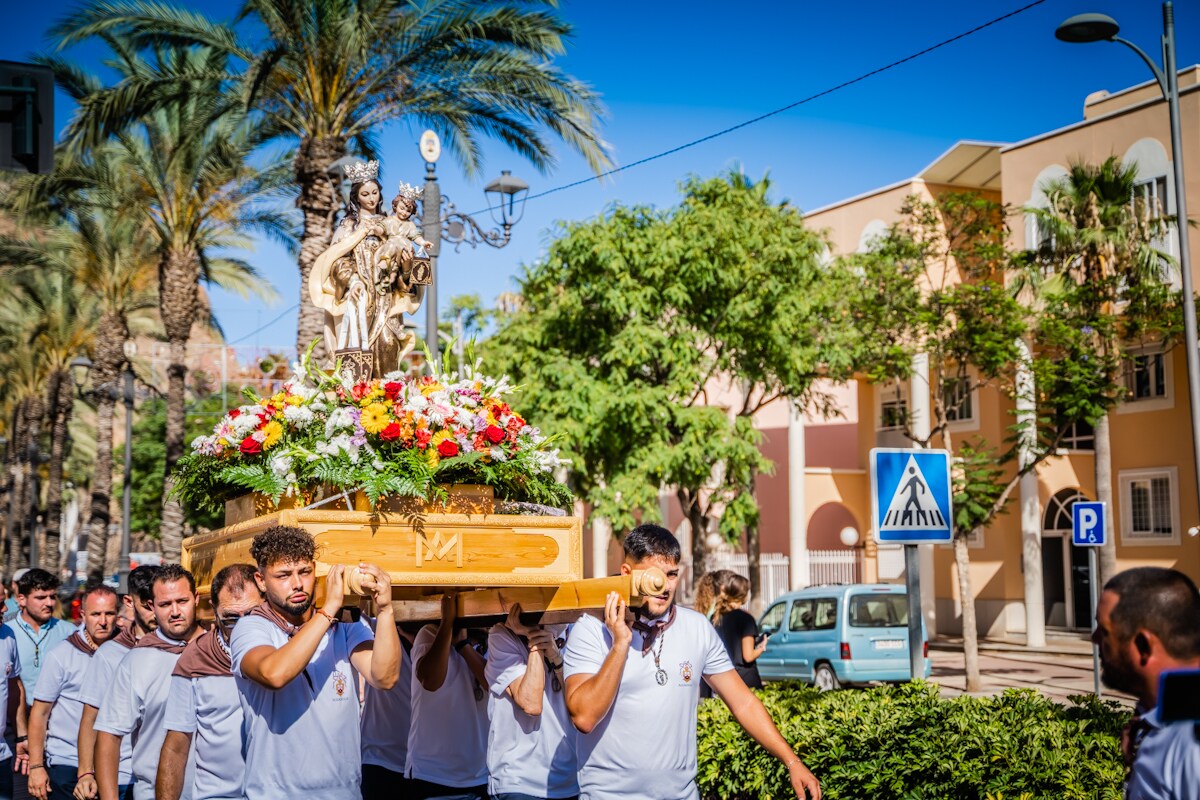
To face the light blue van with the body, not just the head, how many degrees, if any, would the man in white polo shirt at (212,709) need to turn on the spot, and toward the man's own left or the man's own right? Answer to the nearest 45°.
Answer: approximately 90° to the man's own left

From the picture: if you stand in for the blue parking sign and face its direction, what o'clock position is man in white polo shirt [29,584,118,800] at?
The man in white polo shirt is roughly at 1 o'clock from the blue parking sign.

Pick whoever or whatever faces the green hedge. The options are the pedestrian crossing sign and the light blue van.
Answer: the pedestrian crossing sign

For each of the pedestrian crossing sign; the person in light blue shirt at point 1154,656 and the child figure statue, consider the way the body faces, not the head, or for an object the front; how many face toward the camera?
2

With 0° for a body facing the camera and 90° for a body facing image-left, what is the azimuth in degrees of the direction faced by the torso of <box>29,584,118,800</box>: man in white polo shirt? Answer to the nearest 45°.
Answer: approximately 315°

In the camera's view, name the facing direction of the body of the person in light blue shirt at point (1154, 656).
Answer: to the viewer's left

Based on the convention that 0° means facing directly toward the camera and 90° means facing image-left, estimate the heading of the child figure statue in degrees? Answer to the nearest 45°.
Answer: approximately 0°
